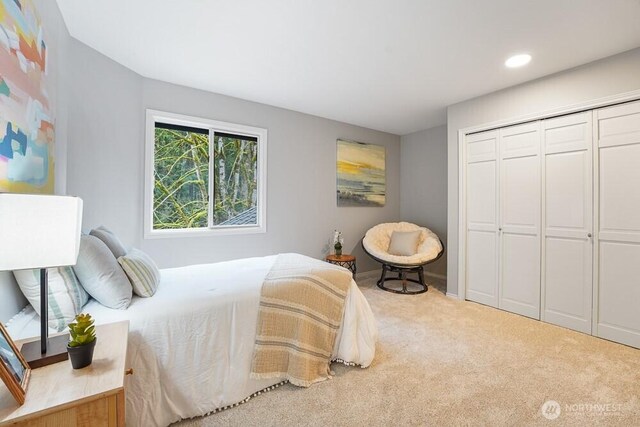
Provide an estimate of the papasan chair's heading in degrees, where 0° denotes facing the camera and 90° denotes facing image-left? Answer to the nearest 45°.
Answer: approximately 0°

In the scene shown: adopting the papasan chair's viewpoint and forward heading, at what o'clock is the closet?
The closet is roughly at 10 o'clock from the papasan chair.

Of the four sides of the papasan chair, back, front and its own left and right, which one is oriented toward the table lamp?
front

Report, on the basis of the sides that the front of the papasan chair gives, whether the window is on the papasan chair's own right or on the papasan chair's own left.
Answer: on the papasan chair's own right

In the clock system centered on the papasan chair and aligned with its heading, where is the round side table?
The round side table is roughly at 2 o'clock from the papasan chair.

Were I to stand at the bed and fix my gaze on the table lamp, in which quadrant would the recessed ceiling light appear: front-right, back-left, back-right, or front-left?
back-left

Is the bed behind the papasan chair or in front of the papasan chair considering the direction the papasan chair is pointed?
in front

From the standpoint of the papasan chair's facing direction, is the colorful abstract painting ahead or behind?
ahead

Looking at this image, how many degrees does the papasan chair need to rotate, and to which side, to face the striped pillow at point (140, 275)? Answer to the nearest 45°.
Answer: approximately 45° to its right
